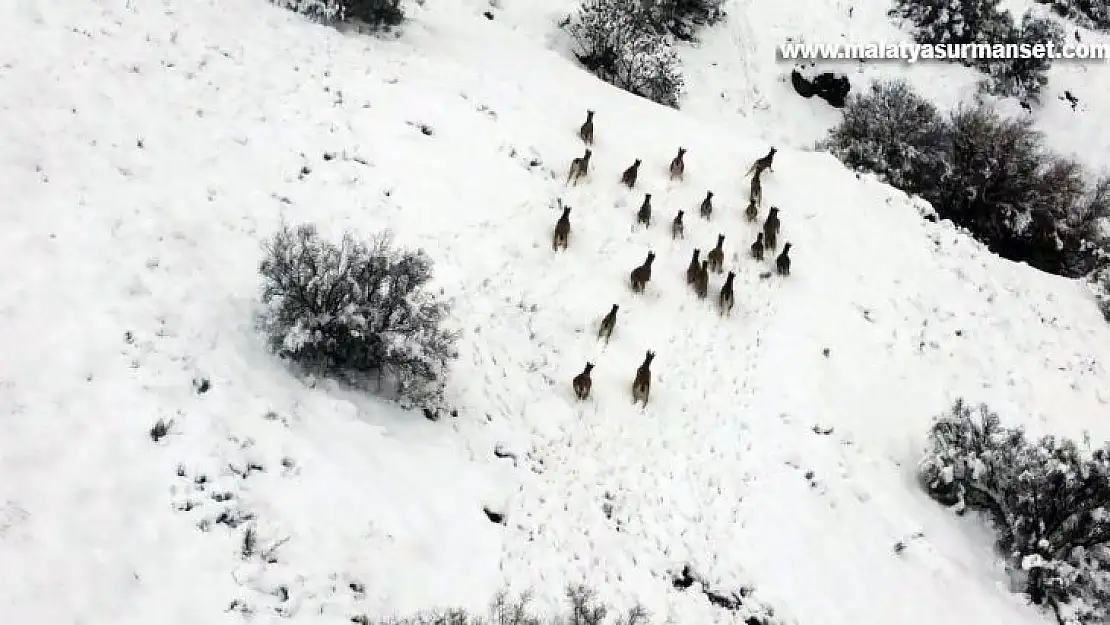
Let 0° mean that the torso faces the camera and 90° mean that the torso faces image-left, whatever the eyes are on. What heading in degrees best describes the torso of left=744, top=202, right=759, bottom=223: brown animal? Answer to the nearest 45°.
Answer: approximately 180°

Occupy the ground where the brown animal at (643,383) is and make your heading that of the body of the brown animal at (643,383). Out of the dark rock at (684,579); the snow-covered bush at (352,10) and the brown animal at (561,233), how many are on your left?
2

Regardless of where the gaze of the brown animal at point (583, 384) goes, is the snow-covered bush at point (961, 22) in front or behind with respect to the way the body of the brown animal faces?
in front

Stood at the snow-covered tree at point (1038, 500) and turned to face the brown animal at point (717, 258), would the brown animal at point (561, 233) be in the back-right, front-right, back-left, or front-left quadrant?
front-left

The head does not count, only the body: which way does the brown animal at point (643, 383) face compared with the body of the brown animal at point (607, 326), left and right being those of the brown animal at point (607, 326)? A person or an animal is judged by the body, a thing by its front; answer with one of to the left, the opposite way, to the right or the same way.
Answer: the same way

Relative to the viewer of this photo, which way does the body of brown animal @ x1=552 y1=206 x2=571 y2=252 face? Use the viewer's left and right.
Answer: facing away from the viewer and to the right of the viewer

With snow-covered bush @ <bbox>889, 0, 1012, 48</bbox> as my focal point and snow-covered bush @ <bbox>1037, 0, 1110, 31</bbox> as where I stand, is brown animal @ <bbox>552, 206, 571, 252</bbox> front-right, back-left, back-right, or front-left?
front-left

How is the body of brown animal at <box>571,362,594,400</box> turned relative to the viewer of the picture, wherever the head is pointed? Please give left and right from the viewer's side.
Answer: facing away from the viewer and to the right of the viewer

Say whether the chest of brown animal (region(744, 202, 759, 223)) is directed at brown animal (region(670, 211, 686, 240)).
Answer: no

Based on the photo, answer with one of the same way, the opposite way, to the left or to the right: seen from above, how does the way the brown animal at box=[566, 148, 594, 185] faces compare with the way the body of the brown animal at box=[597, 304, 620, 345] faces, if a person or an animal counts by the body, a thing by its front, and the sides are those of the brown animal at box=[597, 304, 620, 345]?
the same way

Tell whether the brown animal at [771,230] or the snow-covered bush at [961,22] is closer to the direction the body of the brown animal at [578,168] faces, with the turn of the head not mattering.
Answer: the snow-covered bush

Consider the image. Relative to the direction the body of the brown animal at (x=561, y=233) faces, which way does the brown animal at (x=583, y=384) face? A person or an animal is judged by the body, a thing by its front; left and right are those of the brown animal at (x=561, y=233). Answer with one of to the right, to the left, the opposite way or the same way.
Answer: the same way

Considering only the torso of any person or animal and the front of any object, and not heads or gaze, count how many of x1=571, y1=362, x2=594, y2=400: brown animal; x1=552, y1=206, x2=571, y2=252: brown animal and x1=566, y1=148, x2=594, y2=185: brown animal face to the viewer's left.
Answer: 0

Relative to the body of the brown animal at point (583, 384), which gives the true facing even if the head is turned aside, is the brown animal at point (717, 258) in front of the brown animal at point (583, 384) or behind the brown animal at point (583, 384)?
in front

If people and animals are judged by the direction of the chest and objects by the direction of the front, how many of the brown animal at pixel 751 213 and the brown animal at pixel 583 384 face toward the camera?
0

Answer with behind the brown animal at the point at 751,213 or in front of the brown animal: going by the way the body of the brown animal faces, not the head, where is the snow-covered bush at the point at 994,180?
in front

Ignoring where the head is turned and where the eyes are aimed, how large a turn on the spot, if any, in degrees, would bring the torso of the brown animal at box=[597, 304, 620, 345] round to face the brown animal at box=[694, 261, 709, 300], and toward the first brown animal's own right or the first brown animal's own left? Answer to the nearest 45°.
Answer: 0° — it already faces it
